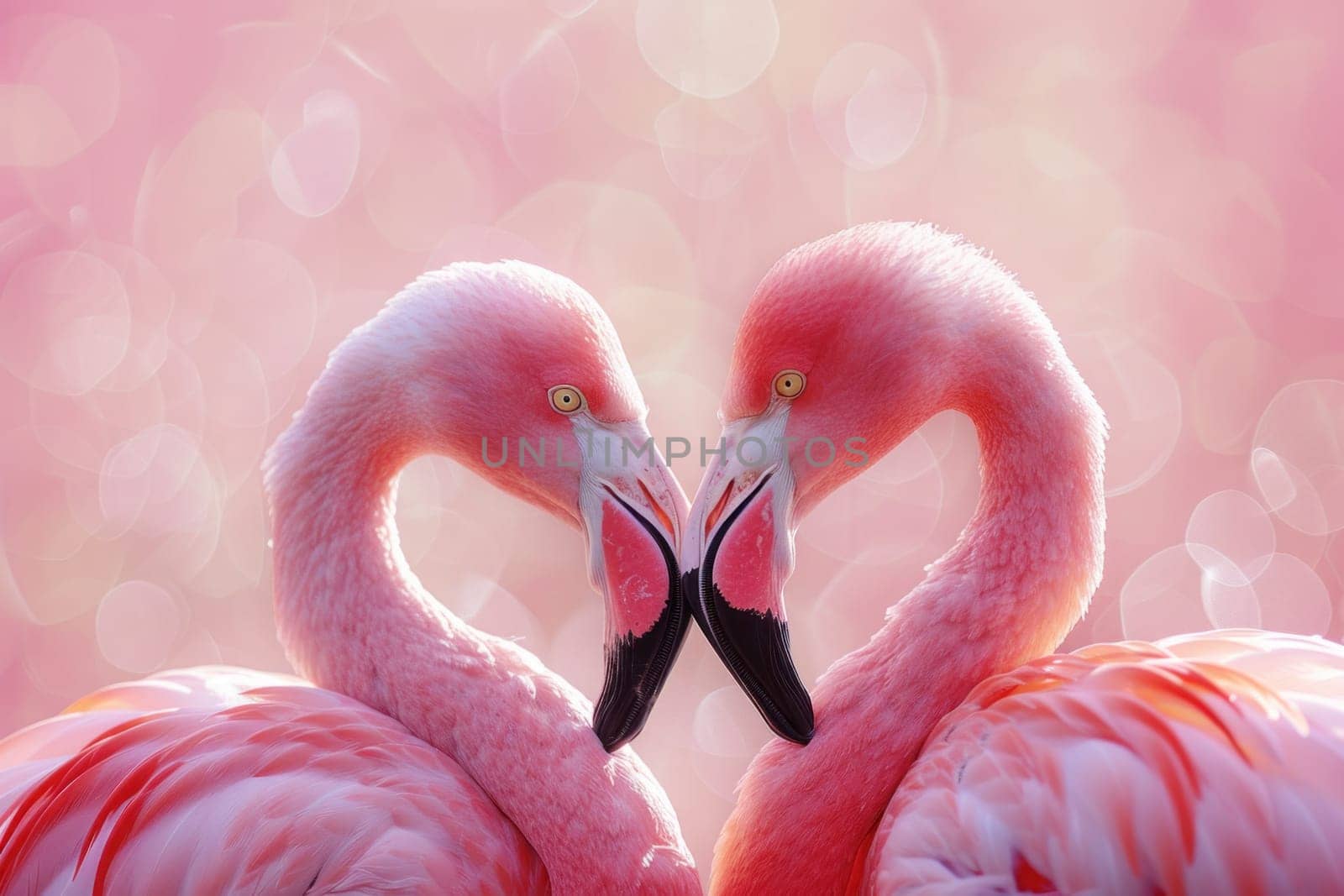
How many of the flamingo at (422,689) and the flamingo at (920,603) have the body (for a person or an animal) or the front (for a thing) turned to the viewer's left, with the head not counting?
1

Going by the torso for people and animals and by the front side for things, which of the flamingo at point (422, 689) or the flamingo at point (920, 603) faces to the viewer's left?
the flamingo at point (920, 603)

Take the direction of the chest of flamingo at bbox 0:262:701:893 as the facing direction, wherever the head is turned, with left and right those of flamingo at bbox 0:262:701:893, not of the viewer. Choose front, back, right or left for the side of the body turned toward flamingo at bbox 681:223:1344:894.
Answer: front

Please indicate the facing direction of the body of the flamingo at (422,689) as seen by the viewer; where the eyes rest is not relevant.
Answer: to the viewer's right

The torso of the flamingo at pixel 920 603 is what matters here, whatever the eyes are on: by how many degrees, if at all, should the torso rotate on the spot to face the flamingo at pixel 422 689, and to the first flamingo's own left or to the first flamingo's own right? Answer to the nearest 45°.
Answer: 0° — it already faces it

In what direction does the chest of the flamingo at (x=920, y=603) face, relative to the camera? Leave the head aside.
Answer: to the viewer's left
